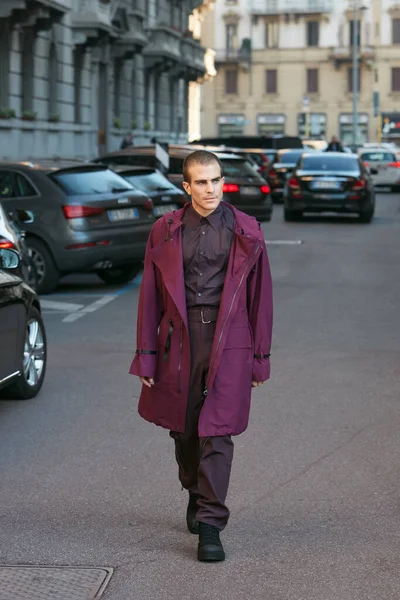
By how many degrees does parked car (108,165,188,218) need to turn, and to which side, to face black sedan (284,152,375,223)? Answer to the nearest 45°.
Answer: approximately 45° to its right

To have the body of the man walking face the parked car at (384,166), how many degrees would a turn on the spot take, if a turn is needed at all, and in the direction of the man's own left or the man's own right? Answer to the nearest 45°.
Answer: approximately 180°

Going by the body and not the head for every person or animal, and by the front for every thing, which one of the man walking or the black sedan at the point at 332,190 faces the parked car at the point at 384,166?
the black sedan

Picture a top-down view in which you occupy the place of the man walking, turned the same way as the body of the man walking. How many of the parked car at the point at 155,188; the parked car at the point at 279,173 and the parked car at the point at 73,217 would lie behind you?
3

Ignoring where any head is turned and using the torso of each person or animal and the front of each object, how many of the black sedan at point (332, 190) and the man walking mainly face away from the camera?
1

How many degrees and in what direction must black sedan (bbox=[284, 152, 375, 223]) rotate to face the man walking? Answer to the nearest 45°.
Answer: approximately 180°

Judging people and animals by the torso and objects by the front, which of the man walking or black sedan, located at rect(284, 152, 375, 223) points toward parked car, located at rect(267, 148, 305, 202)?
the black sedan

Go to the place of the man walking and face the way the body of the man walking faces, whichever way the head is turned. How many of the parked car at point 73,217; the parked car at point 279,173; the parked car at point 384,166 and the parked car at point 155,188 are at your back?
4

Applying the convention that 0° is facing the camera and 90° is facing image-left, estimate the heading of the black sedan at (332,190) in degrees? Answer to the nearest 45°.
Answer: approximately 180°

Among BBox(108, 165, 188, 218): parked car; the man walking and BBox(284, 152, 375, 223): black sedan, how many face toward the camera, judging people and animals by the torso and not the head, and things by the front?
1

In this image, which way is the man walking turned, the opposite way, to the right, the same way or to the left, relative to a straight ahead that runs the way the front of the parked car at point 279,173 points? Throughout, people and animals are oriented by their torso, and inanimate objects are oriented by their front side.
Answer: the opposite way

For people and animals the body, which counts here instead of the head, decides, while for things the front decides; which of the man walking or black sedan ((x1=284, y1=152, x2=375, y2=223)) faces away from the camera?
the black sedan

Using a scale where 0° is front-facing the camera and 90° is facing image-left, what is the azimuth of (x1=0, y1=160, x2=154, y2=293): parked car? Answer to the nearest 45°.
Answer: approximately 135°

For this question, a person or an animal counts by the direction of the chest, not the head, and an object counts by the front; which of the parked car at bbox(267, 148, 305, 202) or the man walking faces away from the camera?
the parked car
